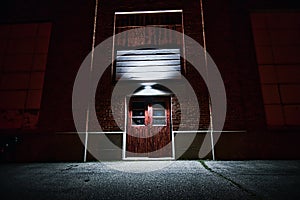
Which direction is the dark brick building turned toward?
toward the camera
